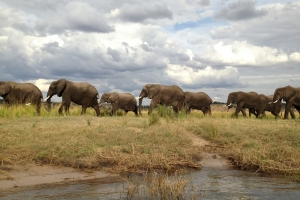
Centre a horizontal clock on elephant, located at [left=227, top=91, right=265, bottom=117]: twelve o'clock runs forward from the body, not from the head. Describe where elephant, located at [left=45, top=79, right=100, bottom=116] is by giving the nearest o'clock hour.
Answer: elephant, located at [left=45, top=79, right=100, bottom=116] is roughly at 11 o'clock from elephant, located at [left=227, top=91, right=265, bottom=117].

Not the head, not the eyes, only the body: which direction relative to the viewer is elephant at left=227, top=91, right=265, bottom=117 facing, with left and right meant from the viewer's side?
facing to the left of the viewer

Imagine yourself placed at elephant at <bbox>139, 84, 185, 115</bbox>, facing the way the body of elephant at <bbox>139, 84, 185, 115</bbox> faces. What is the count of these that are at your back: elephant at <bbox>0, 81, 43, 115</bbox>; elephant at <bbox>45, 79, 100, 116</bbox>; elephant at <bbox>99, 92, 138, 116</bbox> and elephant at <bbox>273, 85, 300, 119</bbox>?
1

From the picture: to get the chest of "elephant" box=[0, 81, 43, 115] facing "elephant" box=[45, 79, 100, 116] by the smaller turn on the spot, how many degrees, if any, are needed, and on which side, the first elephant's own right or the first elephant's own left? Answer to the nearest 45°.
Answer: approximately 180°

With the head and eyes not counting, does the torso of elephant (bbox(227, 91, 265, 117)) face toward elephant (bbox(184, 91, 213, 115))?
yes

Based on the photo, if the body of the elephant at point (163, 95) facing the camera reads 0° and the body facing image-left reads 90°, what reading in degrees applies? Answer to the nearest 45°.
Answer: approximately 90°

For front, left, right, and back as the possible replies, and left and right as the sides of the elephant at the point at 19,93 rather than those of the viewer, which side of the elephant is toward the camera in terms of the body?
left

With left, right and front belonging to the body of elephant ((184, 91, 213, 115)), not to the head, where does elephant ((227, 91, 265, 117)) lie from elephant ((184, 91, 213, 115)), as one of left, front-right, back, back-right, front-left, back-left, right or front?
back

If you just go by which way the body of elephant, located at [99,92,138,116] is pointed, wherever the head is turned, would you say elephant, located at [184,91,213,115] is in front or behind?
behind

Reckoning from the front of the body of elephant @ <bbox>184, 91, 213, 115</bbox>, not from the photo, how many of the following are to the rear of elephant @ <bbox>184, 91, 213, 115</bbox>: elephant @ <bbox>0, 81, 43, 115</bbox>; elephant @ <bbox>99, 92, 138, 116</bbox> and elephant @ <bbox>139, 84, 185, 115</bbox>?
0

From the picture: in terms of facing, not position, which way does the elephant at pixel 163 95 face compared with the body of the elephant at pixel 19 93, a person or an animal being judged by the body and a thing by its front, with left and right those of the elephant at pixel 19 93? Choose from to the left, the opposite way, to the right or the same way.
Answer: the same way

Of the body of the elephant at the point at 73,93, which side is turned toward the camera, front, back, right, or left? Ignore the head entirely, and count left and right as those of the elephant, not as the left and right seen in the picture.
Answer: left

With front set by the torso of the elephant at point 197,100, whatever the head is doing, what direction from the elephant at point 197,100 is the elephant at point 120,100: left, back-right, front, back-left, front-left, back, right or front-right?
front

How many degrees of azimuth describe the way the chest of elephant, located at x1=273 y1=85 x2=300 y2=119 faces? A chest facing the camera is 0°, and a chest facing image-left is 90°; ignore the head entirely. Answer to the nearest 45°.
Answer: approximately 90°

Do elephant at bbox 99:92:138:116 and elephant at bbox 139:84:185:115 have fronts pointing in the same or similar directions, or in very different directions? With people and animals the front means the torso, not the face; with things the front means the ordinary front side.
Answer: same or similar directions

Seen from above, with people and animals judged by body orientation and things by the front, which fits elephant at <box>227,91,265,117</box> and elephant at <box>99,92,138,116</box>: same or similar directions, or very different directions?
same or similar directions

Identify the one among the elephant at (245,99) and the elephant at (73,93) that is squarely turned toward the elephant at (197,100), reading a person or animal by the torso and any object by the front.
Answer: the elephant at (245,99)

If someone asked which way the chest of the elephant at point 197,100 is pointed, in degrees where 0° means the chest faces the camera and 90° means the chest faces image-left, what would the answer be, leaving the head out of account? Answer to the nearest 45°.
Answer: approximately 90°

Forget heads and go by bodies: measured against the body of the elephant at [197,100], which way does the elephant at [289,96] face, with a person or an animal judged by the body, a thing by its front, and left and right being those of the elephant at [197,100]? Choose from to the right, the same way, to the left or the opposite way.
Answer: the same way

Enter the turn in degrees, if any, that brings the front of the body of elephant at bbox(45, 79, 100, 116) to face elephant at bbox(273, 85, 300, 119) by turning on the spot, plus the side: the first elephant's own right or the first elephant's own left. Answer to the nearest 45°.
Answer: approximately 180°

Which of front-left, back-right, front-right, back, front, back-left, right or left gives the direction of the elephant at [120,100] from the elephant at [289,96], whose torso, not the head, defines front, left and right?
front
